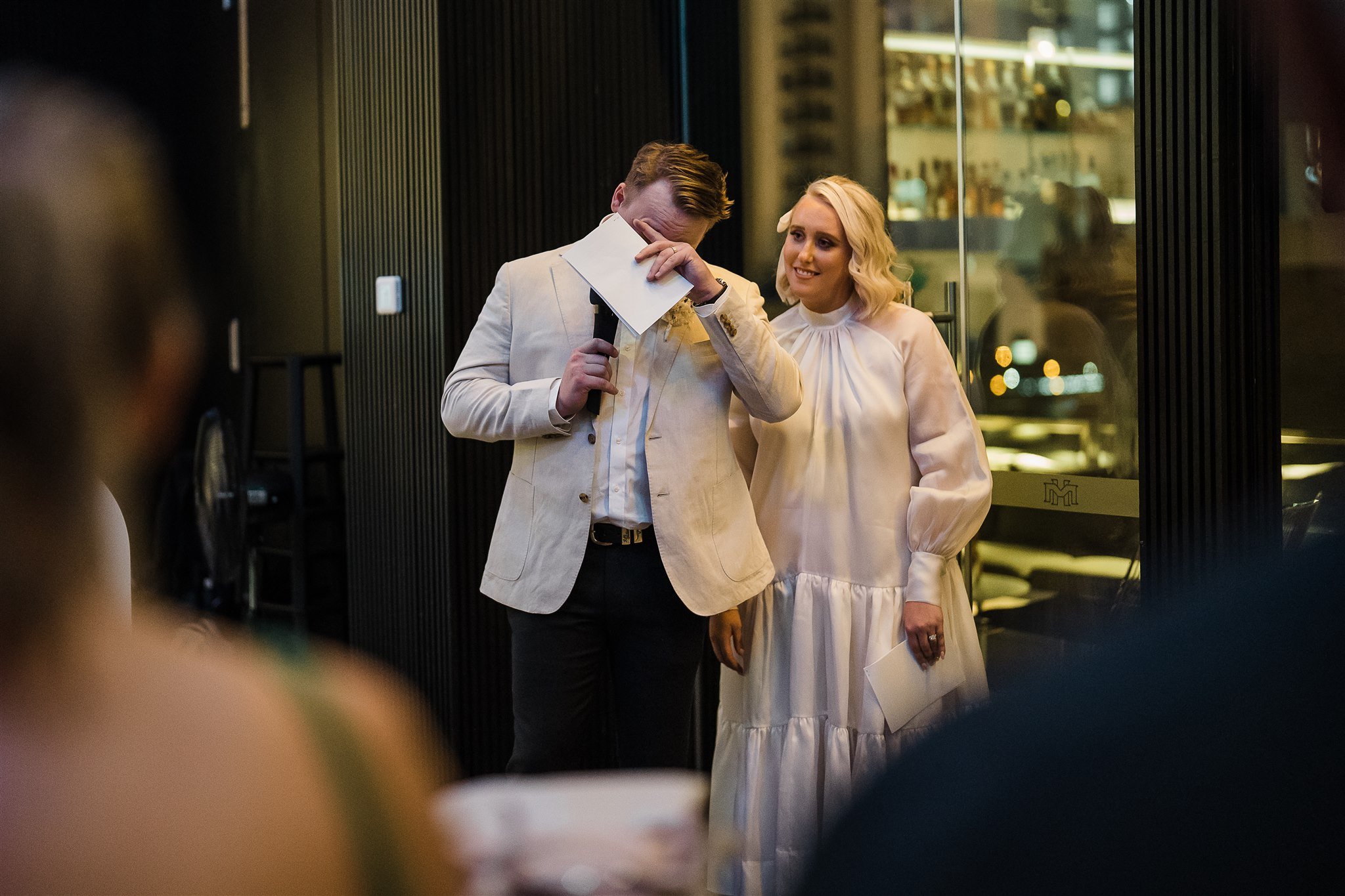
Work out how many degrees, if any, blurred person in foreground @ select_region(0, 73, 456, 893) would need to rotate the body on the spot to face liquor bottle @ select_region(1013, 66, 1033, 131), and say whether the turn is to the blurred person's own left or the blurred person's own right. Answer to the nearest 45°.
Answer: approximately 45° to the blurred person's own right

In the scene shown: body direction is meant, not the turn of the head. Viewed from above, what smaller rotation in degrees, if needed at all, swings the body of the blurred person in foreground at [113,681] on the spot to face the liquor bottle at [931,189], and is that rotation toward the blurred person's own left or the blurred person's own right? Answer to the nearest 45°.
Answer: approximately 45° to the blurred person's own right

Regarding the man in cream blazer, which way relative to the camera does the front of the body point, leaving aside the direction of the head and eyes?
toward the camera

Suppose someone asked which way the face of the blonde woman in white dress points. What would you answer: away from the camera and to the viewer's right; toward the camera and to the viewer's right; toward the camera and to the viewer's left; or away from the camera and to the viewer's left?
toward the camera and to the viewer's left

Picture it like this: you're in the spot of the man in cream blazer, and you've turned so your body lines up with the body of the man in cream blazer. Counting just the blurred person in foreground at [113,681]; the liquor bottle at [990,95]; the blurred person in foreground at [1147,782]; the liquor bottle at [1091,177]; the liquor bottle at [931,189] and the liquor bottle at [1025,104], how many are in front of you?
2

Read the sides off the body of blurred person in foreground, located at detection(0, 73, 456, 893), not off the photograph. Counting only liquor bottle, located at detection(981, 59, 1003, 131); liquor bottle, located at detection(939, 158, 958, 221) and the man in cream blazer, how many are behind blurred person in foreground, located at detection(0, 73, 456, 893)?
0

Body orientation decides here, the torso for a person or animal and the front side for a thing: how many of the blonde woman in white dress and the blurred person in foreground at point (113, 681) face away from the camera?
1

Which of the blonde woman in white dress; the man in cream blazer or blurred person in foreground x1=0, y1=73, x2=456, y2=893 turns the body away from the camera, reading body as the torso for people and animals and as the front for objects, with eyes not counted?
the blurred person in foreground

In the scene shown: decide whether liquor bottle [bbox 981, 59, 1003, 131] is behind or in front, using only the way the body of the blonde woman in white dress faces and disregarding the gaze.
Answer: behind

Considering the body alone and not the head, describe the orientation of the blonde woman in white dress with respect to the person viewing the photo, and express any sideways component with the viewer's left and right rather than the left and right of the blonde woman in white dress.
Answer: facing the viewer and to the left of the viewer

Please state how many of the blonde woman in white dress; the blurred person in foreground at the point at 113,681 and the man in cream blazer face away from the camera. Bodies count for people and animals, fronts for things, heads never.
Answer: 1

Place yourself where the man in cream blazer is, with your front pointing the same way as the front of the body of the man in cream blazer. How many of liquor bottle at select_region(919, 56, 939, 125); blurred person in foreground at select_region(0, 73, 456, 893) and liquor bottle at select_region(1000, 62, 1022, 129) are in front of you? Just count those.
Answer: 1

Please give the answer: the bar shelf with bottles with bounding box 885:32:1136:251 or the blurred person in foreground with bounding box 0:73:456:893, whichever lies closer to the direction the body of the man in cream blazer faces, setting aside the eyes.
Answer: the blurred person in foreground

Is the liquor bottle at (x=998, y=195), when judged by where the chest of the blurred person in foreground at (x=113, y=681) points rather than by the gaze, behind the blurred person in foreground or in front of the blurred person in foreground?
in front

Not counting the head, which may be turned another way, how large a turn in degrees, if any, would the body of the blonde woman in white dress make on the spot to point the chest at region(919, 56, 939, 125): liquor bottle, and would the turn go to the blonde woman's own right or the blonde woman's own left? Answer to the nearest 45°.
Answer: approximately 135° to the blonde woman's own right

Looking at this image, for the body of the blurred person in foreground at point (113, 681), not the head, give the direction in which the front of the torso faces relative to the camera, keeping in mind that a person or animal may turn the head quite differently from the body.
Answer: away from the camera
